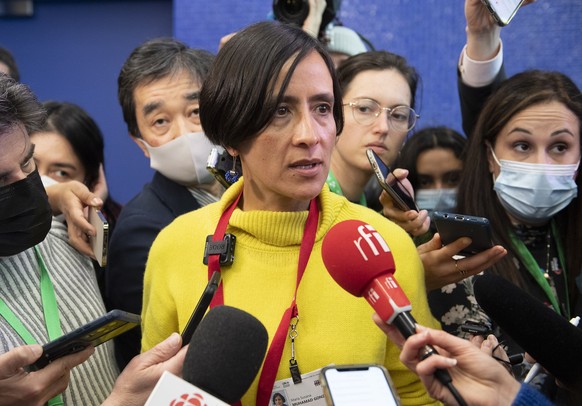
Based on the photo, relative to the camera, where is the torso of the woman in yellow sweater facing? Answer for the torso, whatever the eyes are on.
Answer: toward the camera
